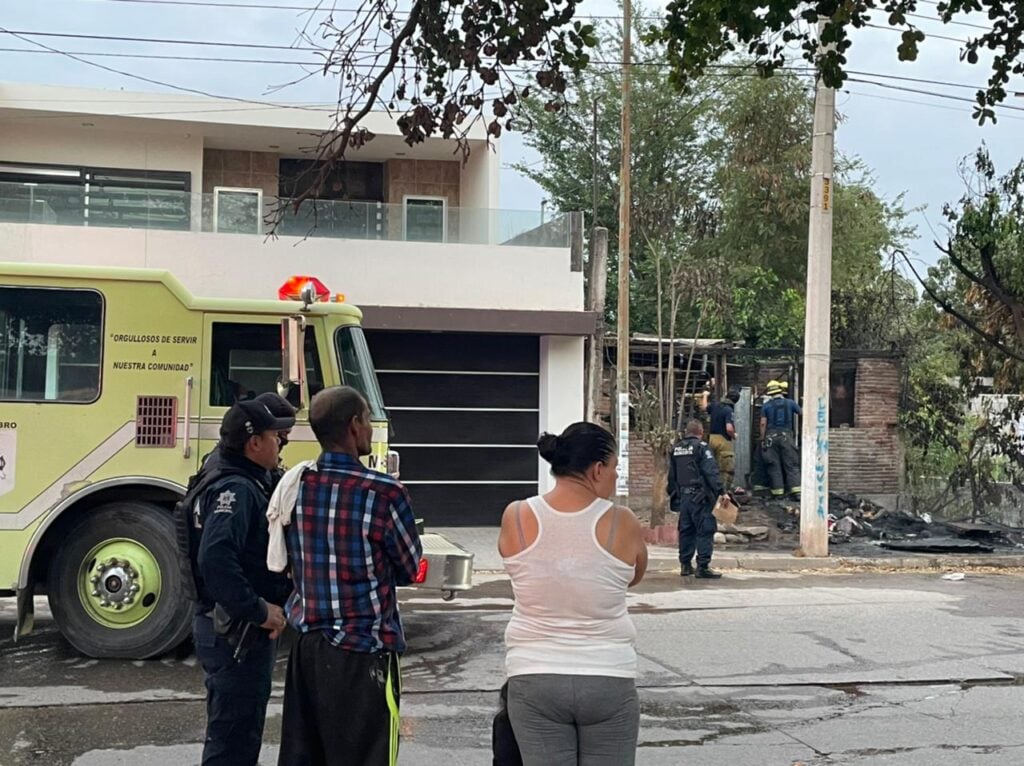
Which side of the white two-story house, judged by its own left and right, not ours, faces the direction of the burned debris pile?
left

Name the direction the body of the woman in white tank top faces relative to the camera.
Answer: away from the camera

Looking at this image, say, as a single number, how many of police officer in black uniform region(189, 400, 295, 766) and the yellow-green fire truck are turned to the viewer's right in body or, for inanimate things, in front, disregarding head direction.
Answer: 2

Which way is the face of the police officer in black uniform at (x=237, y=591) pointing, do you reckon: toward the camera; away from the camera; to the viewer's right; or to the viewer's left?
to the viewer's right

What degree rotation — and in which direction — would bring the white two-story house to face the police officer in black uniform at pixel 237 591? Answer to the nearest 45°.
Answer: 0° — it already faces them

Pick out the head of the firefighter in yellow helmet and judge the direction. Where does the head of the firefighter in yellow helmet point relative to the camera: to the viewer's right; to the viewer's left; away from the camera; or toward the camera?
away from the camera

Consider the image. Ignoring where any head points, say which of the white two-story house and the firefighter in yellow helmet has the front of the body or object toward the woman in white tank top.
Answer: the white two-story house

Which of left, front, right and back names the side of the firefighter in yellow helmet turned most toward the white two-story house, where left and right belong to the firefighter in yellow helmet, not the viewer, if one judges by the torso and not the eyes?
left

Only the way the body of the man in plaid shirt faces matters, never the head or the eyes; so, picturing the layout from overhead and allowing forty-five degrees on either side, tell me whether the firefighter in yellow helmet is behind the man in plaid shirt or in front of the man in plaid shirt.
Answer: in front

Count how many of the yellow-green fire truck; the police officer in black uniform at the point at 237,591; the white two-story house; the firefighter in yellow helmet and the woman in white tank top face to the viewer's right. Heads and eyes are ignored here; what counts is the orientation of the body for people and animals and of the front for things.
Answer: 2

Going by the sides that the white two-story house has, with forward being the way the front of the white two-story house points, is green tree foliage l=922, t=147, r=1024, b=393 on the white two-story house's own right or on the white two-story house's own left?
on the white two-story house's own left

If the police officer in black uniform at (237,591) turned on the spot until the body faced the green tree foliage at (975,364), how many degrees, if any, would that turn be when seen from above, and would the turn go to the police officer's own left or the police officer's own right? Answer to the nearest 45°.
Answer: approximately 45° to the police officer's own left

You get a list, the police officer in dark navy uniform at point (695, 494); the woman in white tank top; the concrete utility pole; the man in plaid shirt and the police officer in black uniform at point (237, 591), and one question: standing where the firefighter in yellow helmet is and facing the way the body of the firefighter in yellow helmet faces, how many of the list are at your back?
5

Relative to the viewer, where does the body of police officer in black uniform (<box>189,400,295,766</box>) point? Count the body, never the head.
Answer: to the viewer's right

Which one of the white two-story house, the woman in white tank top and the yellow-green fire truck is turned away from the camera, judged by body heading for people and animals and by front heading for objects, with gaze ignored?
the woman in white tank top

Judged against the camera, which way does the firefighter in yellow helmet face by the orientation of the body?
away from the camera

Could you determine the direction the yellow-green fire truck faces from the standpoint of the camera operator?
facing to the right of the viewer

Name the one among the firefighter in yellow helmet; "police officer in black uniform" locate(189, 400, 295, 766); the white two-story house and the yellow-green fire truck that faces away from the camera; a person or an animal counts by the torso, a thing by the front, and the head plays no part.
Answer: the firefighter in yellow helmet
